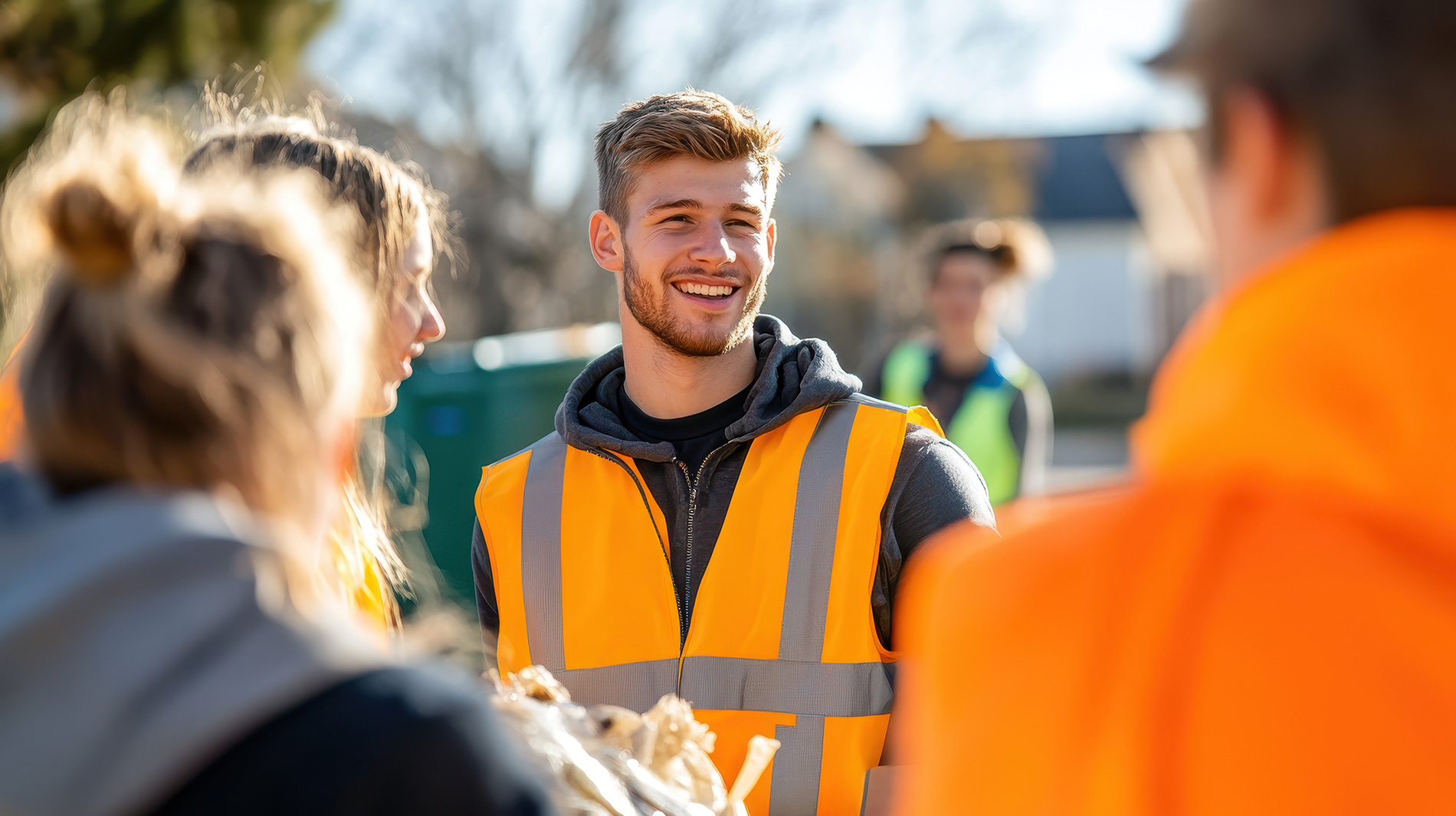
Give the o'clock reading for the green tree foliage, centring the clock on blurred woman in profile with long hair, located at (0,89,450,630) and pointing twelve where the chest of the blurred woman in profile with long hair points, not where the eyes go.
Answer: The green tree foliage is roughly at 9 o'clock from the blurred woman in profile with long hair.

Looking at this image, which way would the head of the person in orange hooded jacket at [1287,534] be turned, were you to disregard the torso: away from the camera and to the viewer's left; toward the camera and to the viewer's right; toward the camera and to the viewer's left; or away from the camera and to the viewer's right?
away from the camera and to the viewer's left

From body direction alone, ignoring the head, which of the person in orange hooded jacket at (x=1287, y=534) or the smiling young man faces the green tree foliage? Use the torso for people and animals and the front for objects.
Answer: the person in orange hooded jacket

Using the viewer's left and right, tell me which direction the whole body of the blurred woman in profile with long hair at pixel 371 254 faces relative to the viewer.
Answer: facing to the right of the viewer

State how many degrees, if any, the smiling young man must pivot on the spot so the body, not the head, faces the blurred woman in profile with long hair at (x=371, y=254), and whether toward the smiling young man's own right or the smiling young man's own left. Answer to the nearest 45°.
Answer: approximately 45° to the smiling young man's own right

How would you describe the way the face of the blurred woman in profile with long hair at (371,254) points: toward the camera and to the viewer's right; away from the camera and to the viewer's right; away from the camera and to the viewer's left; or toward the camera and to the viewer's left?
away from the camera and to the viewer's right

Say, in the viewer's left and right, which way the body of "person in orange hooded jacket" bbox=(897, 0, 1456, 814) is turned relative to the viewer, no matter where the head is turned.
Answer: facing away from the viewer and to the left of the viewer

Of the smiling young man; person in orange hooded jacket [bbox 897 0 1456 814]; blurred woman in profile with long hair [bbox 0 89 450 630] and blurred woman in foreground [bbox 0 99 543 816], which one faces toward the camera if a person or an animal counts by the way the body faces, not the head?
the smiling young man

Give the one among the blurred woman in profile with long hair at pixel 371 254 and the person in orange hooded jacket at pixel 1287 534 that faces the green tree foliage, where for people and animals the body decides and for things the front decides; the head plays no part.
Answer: the person in orange hooded jacket

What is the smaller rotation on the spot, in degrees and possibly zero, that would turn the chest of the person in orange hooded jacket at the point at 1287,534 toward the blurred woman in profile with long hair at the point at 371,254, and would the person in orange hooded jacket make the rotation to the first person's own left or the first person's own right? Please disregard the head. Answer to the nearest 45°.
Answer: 0° — they already face them

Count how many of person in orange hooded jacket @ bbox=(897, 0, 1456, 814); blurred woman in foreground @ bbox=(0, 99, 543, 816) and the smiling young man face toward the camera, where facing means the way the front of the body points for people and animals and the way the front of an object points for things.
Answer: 1

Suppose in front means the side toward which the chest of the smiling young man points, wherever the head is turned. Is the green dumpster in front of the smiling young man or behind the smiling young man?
behind

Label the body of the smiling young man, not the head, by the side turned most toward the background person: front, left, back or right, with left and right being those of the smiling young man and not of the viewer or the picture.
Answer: back

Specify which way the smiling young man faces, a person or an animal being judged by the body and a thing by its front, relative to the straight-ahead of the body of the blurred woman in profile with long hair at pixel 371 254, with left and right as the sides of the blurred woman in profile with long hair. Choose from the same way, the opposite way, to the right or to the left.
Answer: to the right
